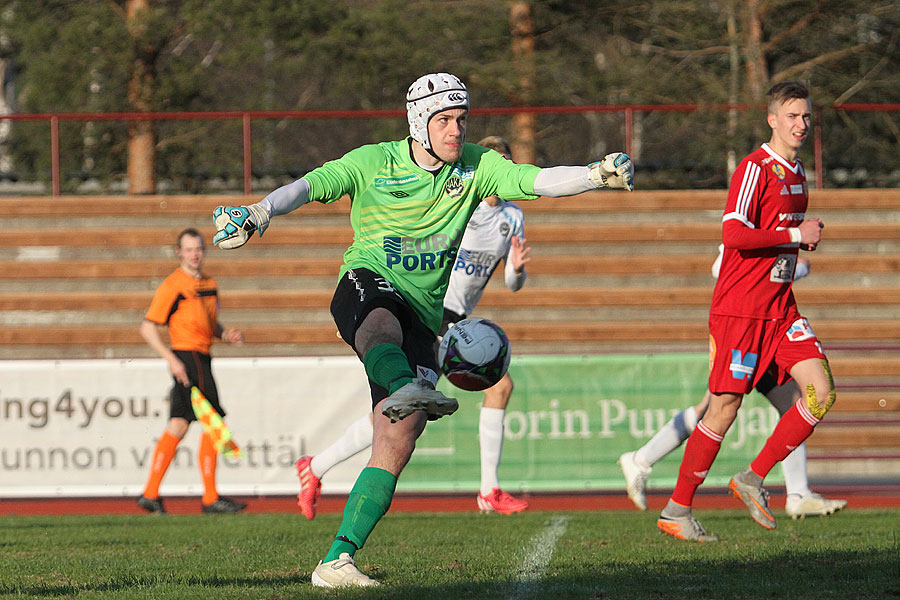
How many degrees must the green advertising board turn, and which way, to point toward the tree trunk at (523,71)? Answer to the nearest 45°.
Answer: approximately 180°

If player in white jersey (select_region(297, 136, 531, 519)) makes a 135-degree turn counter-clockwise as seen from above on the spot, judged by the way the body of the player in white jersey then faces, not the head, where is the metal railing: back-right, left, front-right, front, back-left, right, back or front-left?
front

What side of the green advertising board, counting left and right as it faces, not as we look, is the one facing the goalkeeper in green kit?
front

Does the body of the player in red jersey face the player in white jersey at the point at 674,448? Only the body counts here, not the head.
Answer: no

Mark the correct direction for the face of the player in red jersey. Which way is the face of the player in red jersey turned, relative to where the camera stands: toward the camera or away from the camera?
toward the camera

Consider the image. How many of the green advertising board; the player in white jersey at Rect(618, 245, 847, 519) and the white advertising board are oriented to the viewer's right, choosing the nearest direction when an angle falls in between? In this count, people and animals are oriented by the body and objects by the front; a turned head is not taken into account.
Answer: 1

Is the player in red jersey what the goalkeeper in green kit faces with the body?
no

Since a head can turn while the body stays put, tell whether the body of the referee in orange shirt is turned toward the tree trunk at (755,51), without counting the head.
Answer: no

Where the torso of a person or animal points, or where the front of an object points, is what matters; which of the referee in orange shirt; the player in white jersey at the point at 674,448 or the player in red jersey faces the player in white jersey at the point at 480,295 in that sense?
the referee in orange shirt

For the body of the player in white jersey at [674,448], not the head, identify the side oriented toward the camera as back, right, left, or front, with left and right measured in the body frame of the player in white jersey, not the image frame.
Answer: right

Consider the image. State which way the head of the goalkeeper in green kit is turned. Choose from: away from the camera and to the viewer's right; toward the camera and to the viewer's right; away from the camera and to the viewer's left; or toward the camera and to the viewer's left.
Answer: toward the camera and to the viewer's right

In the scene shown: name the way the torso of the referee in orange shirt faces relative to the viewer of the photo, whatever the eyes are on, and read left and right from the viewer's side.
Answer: facing the viewer and to the right of the viewer

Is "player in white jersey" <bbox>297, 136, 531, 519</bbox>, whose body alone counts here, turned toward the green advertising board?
no

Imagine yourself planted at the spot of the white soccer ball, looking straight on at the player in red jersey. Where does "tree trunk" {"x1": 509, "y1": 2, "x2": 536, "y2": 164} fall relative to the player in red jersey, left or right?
left

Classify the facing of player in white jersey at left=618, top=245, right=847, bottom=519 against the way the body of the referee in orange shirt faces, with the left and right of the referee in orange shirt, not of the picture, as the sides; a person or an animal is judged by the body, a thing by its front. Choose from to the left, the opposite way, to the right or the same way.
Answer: the same way

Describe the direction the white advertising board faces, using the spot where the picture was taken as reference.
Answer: facing the viewer

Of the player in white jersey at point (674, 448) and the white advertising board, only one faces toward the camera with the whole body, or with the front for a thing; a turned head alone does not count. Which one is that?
the white advertising board

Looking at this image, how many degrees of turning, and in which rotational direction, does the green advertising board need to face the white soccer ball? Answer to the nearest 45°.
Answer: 0° — it already faces it
